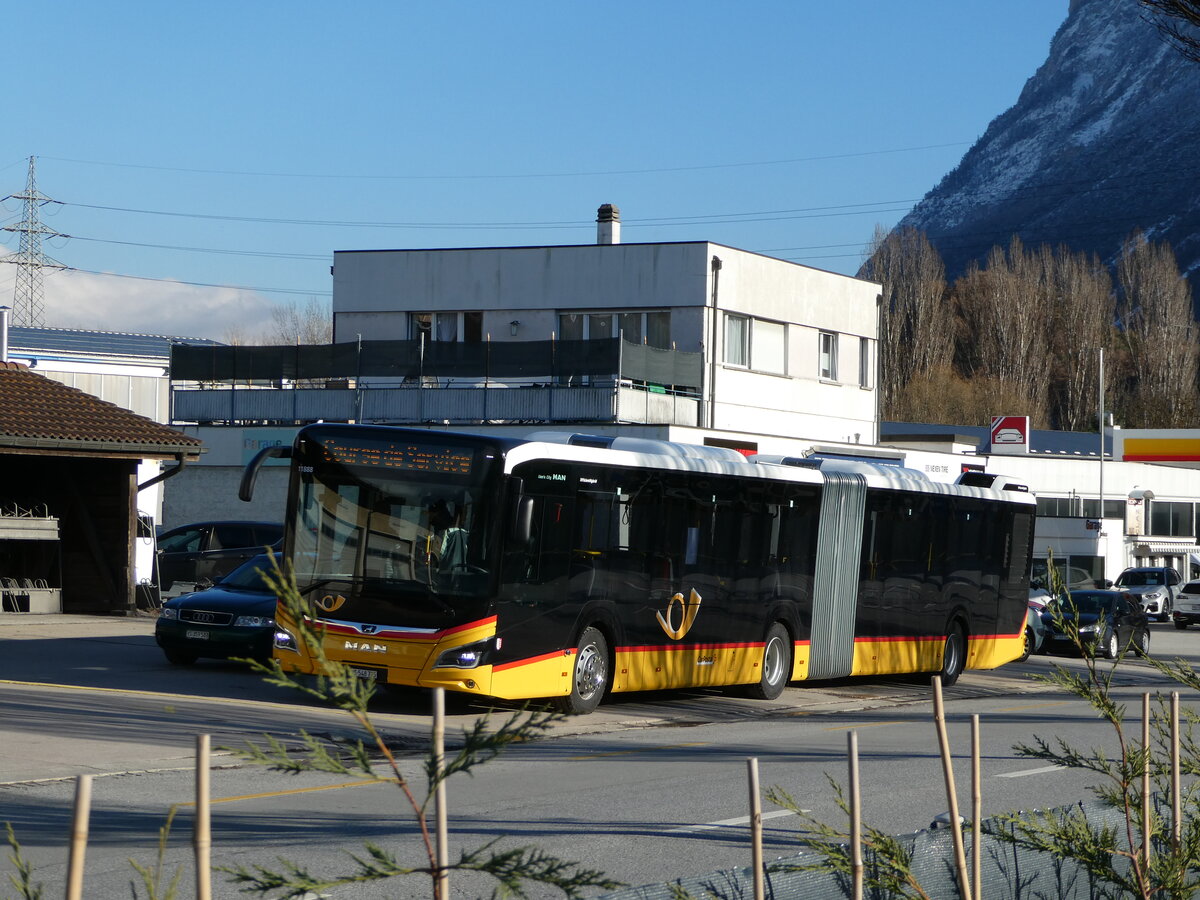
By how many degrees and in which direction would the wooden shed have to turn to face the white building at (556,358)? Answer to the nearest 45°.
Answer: approximately 135° to its left

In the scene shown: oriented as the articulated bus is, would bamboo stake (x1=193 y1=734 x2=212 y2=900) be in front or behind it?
in front

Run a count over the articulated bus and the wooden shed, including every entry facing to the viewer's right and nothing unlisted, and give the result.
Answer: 0

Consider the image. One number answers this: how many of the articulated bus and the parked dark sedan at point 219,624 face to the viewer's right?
0

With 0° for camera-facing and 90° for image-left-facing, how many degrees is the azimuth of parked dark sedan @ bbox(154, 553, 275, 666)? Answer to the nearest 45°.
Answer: approximately 45°

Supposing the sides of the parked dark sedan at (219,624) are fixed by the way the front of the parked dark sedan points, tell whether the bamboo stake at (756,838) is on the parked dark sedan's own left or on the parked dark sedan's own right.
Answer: on the parked dark sedan's own left

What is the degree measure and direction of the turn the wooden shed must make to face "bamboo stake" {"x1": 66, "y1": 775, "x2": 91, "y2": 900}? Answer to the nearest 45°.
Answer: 0° — it already faces it
